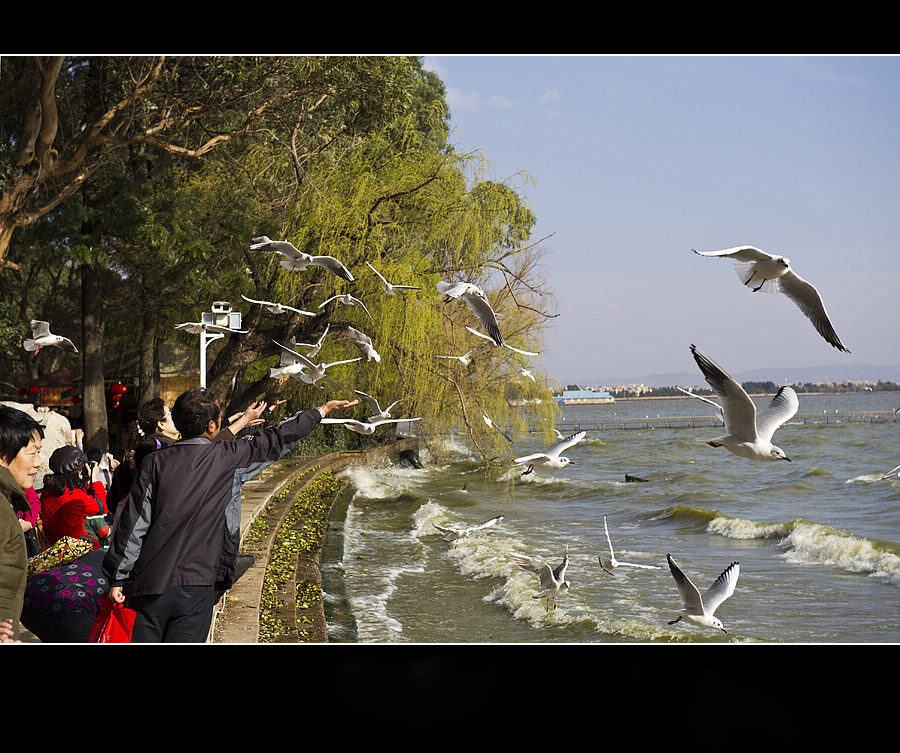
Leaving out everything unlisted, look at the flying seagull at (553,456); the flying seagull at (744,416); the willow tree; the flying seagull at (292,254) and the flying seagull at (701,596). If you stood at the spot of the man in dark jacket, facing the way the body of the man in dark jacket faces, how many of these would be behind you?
0

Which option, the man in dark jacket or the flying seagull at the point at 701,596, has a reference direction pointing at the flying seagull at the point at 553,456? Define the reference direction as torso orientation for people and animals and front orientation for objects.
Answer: the man in dark jacket

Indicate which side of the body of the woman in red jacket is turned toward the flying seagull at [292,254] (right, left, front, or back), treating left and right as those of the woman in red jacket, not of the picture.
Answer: front

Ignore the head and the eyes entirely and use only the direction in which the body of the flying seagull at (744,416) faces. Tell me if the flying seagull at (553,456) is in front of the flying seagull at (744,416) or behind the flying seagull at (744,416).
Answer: behind

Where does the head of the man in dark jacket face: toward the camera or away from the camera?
away from the camera

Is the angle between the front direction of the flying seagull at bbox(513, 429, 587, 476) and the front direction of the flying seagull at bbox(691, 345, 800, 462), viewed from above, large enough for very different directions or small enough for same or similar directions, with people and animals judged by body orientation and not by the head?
same or similar directions

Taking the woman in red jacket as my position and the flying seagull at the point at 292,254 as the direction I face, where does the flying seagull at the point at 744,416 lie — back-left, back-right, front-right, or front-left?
front-right

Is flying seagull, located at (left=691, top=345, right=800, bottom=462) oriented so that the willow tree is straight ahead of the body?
no

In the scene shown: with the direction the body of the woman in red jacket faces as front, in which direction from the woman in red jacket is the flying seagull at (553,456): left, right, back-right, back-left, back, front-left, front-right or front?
front-right

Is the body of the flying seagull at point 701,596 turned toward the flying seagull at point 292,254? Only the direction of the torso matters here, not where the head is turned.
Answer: no

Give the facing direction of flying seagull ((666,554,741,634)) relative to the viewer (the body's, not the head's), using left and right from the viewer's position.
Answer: facing the viewer and to the right of the viewer

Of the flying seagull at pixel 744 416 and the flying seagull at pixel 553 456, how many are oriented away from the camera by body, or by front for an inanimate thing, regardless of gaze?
0

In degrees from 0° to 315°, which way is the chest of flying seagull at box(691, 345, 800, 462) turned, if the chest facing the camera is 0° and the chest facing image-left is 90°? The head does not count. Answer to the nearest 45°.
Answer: approximately 315°
